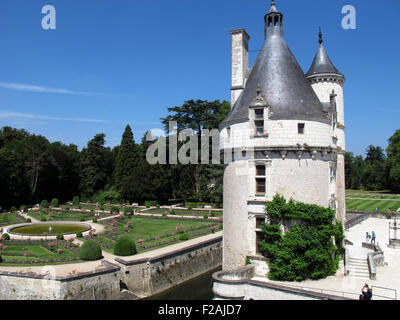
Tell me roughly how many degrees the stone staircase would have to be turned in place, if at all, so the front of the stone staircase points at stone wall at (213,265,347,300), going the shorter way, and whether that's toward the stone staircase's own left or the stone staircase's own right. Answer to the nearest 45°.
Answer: approximately 45° to the stone staircase's own right

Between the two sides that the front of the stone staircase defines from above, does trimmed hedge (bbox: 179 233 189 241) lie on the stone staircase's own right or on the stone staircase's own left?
on the stone staircase's own right

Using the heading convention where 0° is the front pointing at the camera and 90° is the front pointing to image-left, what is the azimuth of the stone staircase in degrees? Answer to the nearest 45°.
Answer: approximately 0°

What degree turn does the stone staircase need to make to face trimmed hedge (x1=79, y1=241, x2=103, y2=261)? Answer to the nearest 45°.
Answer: approximately 90° to its right

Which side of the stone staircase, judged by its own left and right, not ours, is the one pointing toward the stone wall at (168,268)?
right
